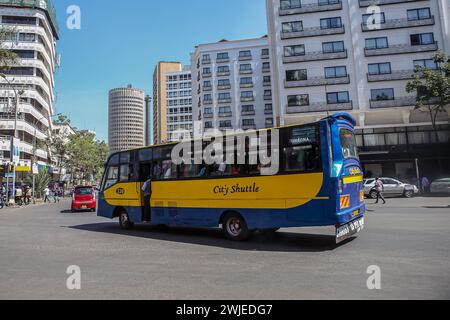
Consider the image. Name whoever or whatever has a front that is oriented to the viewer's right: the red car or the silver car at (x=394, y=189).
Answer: the silver car

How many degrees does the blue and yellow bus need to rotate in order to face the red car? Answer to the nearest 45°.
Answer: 0° — it already faces it

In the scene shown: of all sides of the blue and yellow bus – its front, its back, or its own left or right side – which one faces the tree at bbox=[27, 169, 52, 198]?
front

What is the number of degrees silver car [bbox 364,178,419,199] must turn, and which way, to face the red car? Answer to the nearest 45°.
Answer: approximately 135° to its right
